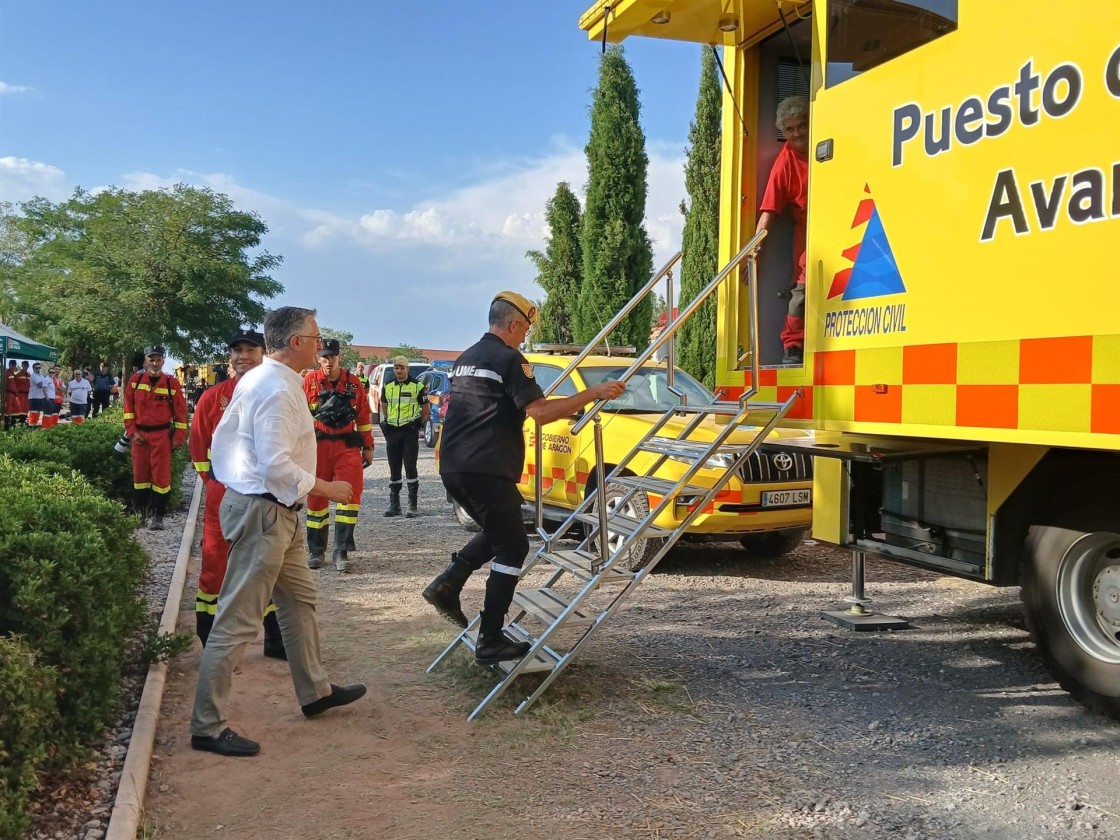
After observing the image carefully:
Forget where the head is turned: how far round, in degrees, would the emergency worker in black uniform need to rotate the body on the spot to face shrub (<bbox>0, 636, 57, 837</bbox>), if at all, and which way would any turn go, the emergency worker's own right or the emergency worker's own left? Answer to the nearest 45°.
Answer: approximately 180°

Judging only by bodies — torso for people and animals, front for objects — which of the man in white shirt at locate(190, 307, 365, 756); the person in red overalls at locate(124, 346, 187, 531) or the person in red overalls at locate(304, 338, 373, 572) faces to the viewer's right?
the man in white shirt

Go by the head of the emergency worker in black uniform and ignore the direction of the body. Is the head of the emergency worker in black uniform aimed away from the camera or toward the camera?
away from the camera

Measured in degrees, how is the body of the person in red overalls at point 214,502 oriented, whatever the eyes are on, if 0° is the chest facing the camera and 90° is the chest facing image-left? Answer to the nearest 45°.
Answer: approximately 0°

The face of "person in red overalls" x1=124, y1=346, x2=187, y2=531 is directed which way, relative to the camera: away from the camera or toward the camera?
toward the camera

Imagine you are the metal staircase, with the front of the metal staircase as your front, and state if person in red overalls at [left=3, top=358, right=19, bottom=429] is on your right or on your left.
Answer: on your right

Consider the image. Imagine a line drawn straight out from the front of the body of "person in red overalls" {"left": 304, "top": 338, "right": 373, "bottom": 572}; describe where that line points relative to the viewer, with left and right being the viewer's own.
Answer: facing the viewer

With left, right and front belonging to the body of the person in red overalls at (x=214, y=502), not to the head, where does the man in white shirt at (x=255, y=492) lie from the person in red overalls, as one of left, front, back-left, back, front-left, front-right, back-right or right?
front

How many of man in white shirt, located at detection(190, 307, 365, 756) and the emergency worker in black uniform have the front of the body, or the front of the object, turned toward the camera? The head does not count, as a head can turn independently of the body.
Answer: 0

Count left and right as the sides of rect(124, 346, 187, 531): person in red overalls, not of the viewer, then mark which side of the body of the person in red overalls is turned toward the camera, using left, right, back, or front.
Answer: front

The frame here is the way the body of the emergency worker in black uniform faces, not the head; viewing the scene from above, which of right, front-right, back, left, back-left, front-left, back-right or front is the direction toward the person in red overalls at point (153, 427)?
left

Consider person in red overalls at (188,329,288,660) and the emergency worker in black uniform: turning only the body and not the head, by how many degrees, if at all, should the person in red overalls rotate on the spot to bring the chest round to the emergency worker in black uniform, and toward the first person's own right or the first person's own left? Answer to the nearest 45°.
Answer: approximately 45° to the first person's own left

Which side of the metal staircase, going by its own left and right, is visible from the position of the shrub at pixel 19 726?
front

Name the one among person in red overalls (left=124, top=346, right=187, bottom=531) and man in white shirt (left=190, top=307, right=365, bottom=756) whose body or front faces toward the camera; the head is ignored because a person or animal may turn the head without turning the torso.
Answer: the person in red overalls
